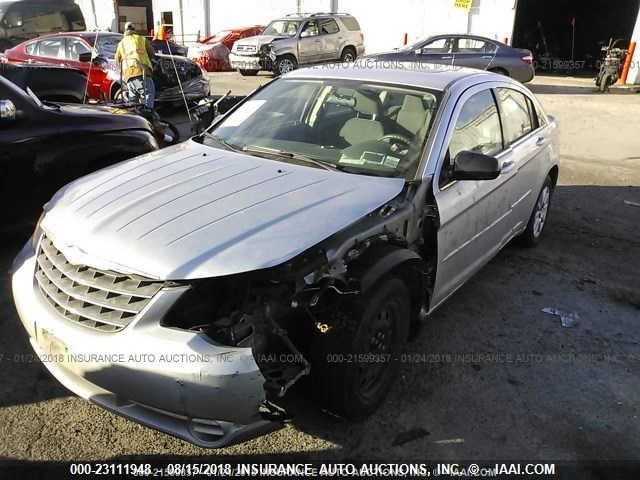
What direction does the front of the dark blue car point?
to the viewer's left

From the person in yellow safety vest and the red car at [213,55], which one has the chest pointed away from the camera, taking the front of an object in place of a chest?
the person in yellow safety vest

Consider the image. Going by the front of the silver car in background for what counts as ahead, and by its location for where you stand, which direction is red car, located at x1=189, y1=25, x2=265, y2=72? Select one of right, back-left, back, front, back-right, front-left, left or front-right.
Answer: right

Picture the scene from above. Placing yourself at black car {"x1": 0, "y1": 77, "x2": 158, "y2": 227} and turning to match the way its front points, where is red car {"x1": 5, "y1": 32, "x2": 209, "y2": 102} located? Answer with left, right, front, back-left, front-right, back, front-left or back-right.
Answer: left

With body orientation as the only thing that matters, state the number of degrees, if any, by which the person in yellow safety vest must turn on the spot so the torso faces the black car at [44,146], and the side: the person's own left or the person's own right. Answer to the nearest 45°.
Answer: approximately 180°

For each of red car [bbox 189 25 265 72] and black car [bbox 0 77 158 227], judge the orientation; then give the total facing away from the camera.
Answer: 0

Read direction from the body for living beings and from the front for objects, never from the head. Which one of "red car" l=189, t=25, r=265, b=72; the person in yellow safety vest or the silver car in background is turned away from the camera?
the person in yellow safety vest

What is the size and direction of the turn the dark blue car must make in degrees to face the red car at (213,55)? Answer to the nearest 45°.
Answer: approximately 45° to its right

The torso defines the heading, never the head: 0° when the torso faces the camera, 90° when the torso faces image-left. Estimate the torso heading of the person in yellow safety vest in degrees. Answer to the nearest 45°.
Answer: approximately 180°

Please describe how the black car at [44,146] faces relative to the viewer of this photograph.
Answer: facing to the right of the viewer

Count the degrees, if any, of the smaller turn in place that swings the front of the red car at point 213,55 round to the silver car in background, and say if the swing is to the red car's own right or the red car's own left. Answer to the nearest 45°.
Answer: approximately 90° to the red car's own left

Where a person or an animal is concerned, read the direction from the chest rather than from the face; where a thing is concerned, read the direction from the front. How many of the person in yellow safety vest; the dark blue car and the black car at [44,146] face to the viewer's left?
1
